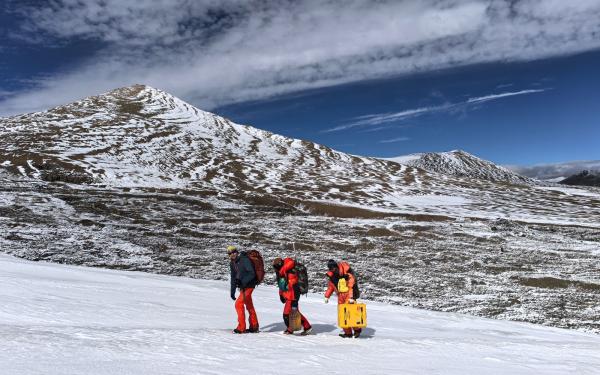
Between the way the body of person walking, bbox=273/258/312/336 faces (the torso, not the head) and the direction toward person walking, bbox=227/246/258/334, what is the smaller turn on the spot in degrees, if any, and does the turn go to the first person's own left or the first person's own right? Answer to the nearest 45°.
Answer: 0° — they already face them

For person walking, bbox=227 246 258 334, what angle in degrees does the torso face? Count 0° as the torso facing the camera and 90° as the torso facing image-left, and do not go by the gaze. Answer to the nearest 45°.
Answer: approximately 45°

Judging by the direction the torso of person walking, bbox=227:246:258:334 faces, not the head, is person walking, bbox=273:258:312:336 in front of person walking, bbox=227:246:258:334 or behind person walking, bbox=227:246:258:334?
behind

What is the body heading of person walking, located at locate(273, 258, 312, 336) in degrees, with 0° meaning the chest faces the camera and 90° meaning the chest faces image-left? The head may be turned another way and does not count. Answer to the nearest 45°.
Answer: approximately 90°

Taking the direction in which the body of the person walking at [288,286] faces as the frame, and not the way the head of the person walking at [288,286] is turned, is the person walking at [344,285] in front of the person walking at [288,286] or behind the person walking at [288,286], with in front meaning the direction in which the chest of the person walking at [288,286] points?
behind
